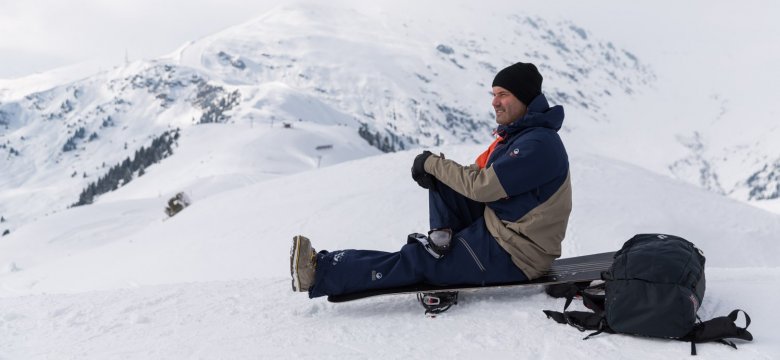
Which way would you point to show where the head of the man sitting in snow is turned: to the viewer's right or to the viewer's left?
to the viewer's left

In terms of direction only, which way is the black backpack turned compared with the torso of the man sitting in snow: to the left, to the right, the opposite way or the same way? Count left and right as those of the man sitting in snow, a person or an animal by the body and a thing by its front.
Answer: to the left

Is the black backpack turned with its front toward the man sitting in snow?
no

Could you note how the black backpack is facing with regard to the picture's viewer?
facing the viewer

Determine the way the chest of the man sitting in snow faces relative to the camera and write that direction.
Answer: to the viewer's left

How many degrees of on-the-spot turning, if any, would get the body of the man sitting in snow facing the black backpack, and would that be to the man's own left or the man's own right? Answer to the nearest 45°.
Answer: approximately 135° to the man's own left

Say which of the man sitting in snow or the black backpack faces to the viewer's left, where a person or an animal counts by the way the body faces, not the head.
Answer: the man sitting in snow

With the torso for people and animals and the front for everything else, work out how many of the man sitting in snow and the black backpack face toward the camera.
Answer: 1
